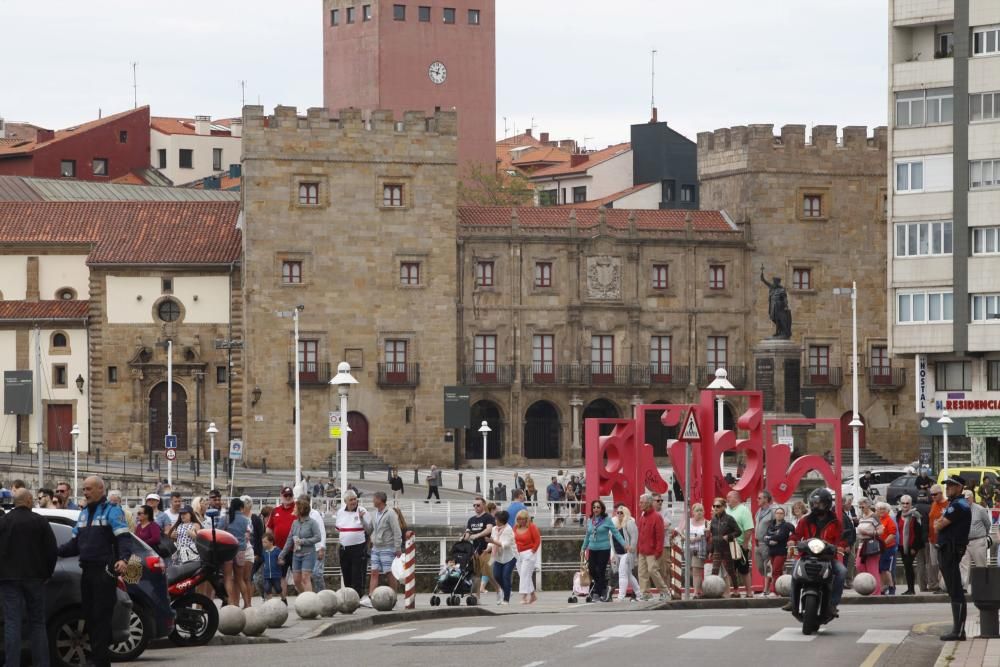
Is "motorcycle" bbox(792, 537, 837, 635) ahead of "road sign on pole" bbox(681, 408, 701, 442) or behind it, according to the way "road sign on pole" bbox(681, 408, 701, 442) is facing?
ahead

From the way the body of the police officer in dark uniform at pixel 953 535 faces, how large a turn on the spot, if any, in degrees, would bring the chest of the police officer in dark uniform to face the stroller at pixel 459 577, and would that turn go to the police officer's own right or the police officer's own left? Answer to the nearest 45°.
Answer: approximately 45° to the police officer's own right

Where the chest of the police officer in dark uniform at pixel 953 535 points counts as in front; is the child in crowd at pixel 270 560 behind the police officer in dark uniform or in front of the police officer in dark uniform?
in front

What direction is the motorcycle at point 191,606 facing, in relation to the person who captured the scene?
facing to the left of the viewer

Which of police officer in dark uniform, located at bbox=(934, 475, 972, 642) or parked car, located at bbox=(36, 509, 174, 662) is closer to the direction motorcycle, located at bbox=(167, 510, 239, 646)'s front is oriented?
the parked car

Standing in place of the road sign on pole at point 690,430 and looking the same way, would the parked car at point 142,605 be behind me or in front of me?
in front

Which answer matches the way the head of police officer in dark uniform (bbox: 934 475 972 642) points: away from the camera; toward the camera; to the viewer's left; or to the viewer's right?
to the viewer's left

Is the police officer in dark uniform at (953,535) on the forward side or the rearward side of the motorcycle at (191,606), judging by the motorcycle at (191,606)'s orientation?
on the rearward side

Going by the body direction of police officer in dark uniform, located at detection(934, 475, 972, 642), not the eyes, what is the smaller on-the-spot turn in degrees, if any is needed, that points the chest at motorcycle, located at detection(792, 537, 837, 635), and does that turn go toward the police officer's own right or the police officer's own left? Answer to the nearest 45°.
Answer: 0° — they already face it

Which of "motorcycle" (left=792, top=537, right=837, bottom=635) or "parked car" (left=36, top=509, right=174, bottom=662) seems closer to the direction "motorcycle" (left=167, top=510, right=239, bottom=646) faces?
the parked car

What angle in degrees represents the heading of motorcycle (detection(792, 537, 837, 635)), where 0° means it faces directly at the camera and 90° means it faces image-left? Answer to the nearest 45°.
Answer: approximately 0°

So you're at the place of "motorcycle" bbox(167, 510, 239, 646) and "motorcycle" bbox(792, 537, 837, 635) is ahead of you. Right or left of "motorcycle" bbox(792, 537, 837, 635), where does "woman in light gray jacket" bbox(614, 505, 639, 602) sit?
left

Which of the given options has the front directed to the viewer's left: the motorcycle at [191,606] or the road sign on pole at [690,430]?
the motorcycle

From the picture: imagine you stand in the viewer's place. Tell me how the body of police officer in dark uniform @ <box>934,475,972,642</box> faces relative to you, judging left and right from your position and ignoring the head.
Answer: facing to the left of the viewer
